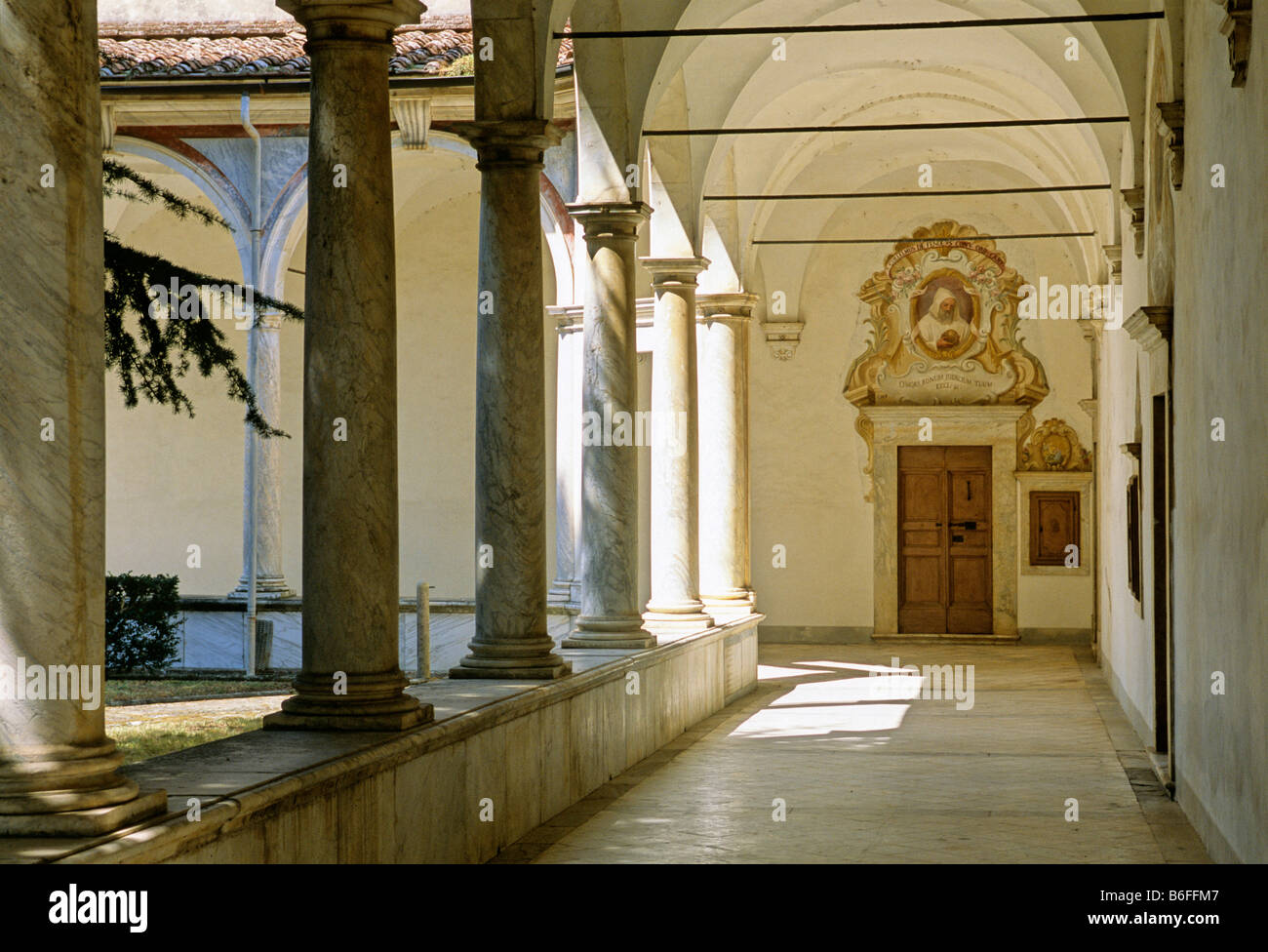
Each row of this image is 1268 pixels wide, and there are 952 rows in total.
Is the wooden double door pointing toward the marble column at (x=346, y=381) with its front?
yes

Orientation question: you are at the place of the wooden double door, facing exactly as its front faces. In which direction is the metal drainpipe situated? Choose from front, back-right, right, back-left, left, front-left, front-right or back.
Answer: front-right

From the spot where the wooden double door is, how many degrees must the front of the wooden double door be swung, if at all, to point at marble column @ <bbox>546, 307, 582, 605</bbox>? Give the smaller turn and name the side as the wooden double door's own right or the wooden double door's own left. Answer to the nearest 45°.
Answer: approximately 45° to the wooden double door's own right

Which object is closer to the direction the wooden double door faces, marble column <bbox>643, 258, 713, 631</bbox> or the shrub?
the marble column

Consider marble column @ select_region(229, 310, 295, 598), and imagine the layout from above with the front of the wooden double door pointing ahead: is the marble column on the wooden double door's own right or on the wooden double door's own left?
on the wooden double door's own right

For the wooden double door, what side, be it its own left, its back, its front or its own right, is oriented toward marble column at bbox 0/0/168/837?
front

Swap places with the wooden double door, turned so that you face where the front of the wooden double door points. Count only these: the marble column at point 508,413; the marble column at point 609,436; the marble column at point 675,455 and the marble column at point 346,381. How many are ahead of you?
4

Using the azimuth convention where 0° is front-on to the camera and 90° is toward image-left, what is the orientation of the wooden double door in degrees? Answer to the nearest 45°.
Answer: approximately 0°

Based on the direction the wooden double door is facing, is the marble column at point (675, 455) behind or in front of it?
in front
